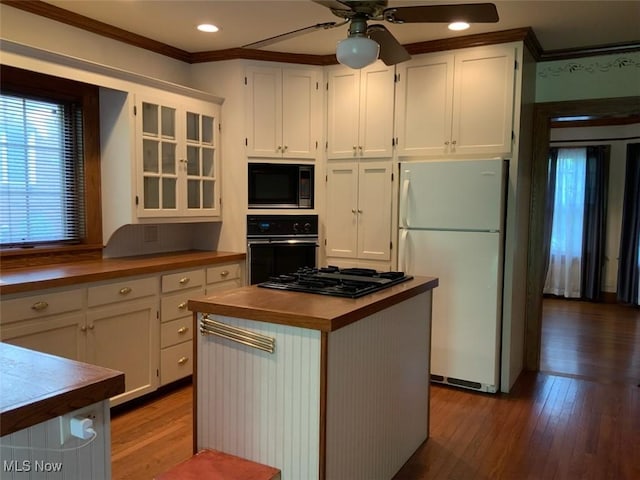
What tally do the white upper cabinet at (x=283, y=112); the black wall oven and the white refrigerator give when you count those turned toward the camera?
3

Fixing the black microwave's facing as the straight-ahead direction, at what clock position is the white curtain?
The white curtain is roughly at 8 o'clock from the black microwave.

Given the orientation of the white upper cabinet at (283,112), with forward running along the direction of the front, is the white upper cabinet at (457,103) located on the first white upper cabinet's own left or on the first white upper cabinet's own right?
on the first white upper cabinet's own left

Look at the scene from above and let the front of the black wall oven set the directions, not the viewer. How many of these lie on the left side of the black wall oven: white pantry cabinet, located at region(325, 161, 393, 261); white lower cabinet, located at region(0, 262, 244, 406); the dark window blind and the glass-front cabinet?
1

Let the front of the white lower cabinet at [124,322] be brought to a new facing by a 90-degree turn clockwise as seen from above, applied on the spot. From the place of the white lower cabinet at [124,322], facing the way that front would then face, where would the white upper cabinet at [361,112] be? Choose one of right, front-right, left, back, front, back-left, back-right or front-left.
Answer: back-left

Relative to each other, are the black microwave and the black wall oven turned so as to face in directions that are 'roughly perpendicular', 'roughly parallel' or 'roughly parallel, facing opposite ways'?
roughly parallel

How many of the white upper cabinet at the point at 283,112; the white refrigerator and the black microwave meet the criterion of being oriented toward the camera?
3

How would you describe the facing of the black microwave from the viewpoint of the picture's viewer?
facing the viewer

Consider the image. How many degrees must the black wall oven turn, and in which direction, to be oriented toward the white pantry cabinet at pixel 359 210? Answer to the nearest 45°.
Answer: approximately 90° to its left

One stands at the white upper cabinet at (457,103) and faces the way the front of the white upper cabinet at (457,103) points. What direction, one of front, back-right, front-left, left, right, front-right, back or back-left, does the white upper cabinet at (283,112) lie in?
front-right

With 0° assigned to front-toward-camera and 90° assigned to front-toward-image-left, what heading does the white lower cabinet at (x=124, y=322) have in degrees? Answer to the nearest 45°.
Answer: approximately 315°

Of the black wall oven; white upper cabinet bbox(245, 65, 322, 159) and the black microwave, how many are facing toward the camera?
3

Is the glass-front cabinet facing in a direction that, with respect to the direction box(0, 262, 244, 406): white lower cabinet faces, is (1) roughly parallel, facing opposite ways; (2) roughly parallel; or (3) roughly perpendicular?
roughly parallel

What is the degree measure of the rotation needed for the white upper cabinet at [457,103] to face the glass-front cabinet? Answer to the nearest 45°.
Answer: approximately 45° to its right

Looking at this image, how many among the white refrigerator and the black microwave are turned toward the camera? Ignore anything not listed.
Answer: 2

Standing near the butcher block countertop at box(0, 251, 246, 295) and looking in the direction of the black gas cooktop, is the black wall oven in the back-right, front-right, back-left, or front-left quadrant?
front-left

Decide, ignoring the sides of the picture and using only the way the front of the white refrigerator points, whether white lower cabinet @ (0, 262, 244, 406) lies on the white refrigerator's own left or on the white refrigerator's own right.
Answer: on the white refrigerator's own right

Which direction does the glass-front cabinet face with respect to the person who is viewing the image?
facing the viewer and to the right of the viewer

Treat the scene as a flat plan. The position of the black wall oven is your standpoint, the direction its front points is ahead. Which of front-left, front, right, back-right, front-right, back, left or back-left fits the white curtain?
back-left

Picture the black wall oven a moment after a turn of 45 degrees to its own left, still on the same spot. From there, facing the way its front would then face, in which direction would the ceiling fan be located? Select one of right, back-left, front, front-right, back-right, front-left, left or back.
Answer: front-right

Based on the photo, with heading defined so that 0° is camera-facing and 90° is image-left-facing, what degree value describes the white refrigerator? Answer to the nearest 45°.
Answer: approximately 0°

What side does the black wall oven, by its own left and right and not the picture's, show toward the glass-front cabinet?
right
